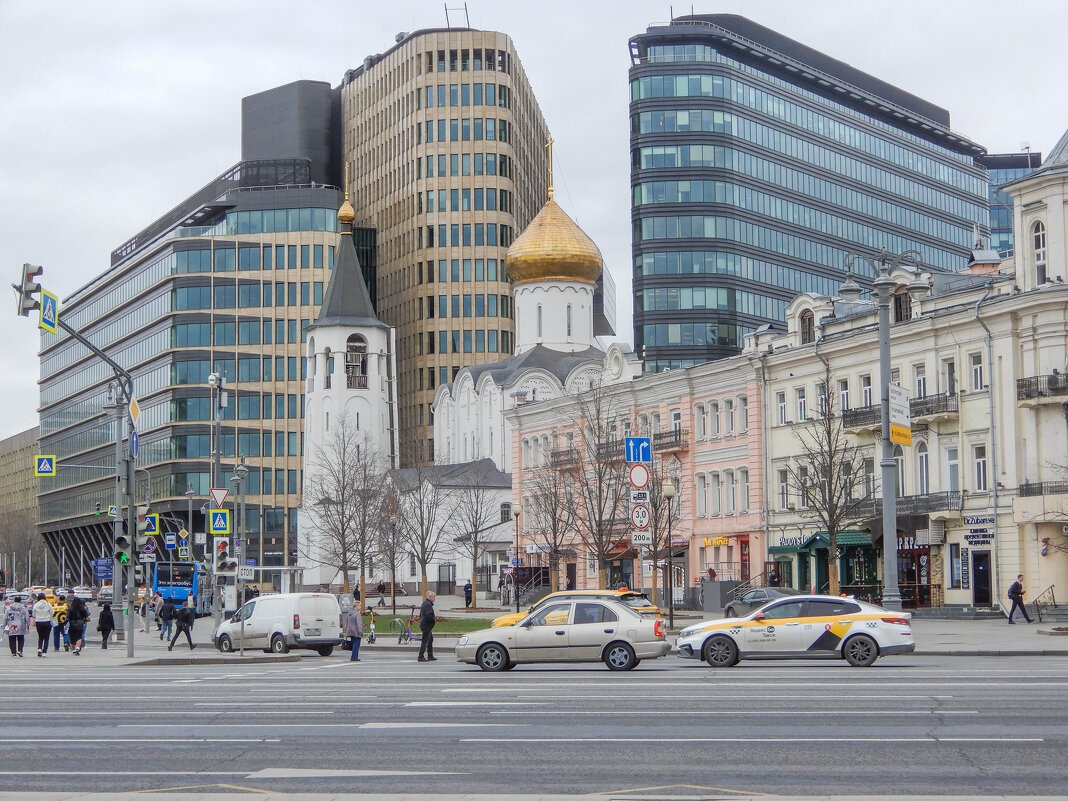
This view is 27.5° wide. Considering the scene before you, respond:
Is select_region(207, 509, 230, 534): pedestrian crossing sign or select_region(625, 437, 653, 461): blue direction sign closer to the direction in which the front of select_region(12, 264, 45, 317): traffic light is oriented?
the blue direction sign

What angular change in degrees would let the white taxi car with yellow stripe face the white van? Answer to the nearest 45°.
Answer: approximately 45° to its right

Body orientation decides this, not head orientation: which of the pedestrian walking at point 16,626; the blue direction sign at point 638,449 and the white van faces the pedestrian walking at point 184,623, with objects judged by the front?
the white van

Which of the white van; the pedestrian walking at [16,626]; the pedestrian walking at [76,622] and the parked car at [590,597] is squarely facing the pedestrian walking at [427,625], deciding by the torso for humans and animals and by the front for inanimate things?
the parked car

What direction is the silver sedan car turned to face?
to the viewer's left

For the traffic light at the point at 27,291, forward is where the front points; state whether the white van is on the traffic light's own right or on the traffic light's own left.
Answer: on the traffic light's own left

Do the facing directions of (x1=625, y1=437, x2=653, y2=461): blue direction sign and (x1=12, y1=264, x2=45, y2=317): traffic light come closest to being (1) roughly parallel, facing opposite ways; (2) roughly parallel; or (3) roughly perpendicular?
roughly perpendicular
